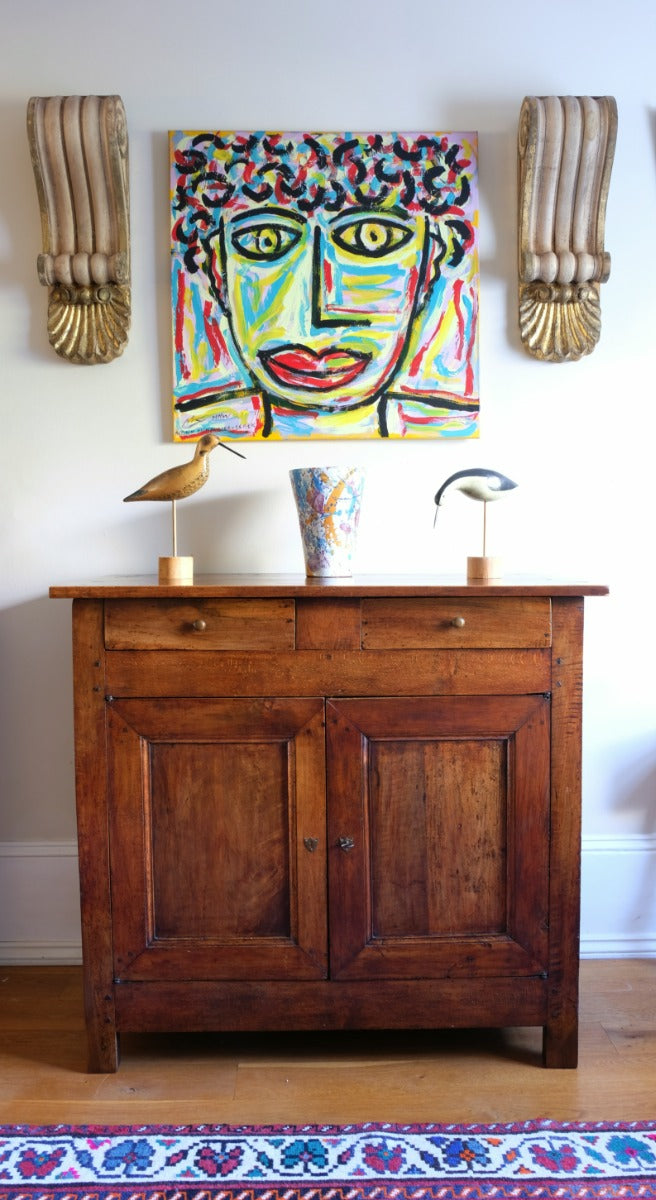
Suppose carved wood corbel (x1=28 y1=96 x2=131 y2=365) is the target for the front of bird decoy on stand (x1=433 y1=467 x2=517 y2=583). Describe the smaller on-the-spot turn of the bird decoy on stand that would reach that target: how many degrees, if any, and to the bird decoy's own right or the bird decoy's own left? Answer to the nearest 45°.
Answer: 0° — it already faces it

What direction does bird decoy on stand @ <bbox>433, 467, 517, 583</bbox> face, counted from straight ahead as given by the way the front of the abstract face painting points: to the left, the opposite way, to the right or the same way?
to the right

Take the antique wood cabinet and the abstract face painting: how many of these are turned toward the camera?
2

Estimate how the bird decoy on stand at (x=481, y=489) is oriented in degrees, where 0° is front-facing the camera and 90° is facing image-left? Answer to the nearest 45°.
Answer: approximately 90°

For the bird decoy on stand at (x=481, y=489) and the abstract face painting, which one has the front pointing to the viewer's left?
the bird decoy on stand

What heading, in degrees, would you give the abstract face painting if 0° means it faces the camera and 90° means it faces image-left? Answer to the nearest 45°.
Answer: approximately 0°

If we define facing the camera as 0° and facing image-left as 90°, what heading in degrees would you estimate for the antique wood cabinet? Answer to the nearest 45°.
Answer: approximately 0°
